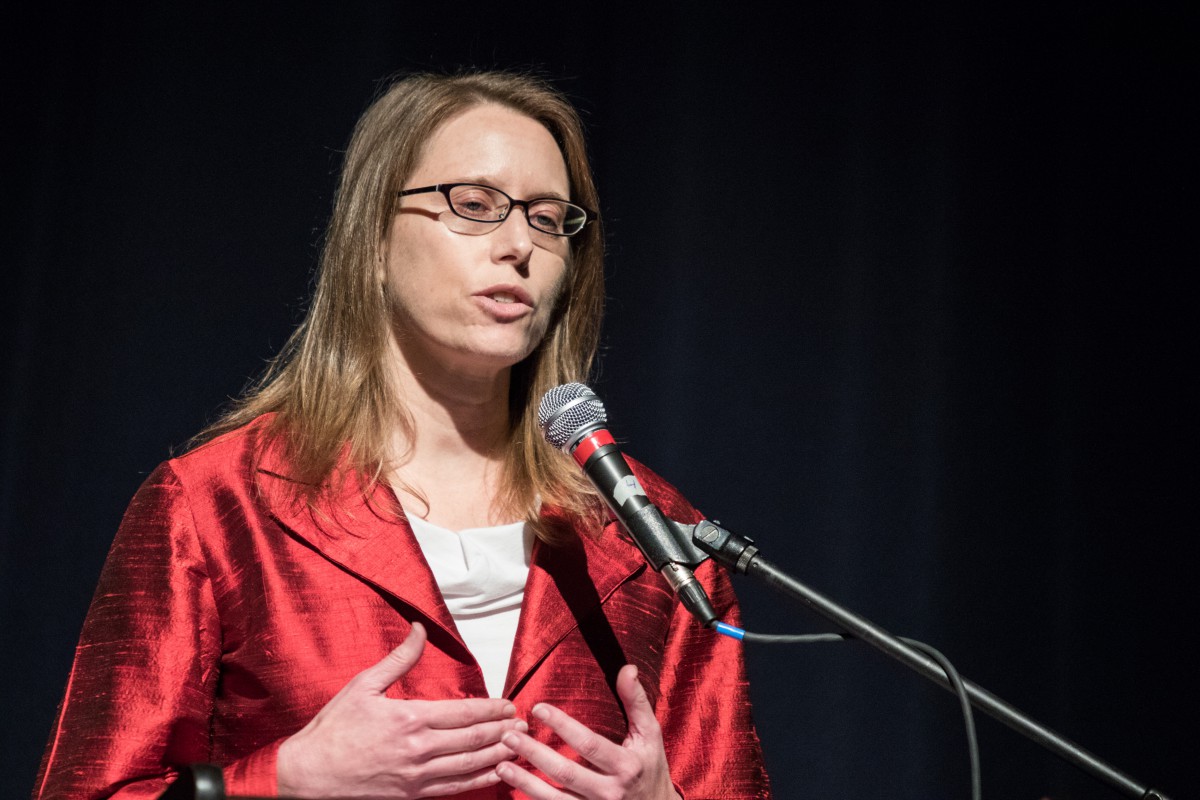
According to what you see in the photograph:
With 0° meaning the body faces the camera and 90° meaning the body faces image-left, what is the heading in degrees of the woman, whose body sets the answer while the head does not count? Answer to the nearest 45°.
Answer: approximately 315°

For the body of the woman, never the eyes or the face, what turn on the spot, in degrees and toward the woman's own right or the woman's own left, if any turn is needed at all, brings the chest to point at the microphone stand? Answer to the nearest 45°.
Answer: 0° — they already face it

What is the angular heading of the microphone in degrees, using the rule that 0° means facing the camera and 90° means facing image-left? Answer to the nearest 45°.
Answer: approximately 90°

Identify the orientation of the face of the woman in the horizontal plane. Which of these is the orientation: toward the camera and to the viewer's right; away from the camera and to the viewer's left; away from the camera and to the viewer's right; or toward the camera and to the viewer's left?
toward the camera and to the viewer's right

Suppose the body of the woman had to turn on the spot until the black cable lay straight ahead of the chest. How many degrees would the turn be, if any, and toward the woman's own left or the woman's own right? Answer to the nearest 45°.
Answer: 0° — they already face it
